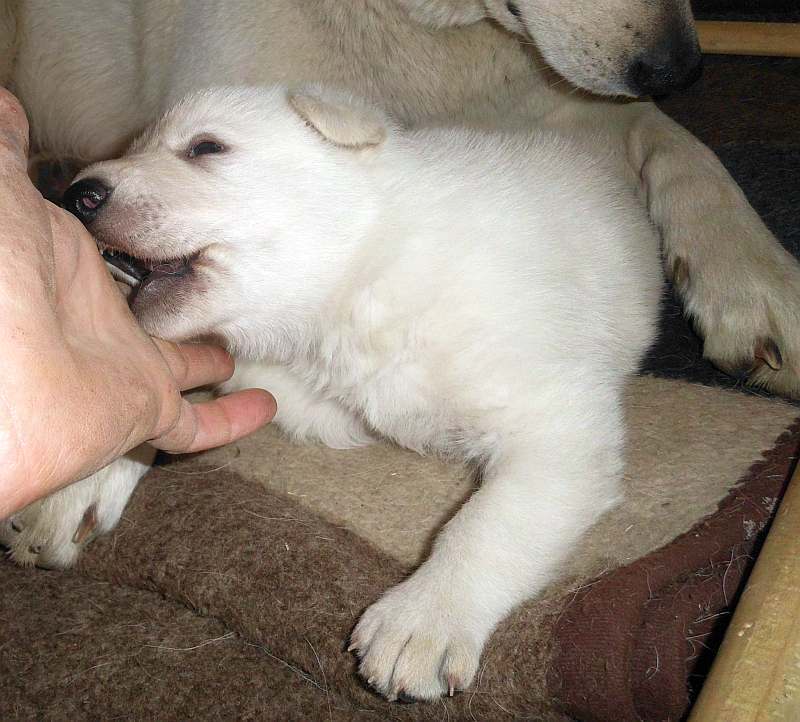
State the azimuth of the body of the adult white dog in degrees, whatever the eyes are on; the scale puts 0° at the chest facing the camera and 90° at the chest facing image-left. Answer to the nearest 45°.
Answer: approximately 270°
